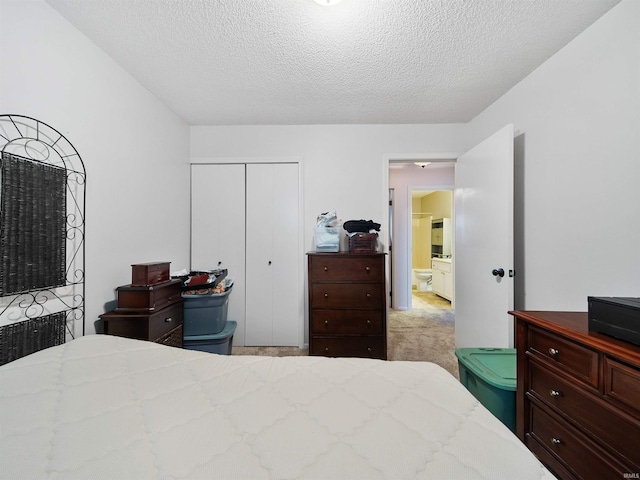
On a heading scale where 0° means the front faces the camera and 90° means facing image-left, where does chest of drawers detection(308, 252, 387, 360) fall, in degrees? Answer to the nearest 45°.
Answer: approximately 0°

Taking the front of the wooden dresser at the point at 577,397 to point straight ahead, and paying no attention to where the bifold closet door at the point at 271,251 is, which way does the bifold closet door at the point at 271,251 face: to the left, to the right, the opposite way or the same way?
to the left

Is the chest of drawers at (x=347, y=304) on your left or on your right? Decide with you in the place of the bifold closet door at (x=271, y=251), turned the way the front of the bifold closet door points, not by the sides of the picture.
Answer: on your left

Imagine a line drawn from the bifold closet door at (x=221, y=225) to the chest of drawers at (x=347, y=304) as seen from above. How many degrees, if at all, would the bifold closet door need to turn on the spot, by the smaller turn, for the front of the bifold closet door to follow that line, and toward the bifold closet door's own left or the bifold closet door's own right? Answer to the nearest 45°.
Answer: approximately 45° to the bifold closet door's own left

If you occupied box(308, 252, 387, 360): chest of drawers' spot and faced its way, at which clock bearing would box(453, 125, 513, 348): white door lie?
The white door is roughly at 9 o'clock from the chest of drawers.

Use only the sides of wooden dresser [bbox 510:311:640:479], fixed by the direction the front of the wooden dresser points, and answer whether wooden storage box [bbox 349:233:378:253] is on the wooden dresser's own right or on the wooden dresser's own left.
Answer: on the wooden dresser's own right

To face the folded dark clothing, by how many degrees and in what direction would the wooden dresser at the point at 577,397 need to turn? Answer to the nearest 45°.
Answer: approximately 45° to its right

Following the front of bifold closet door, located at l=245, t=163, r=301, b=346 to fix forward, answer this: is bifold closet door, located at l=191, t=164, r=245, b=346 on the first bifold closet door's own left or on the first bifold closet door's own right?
on the first bifold closet door's own right

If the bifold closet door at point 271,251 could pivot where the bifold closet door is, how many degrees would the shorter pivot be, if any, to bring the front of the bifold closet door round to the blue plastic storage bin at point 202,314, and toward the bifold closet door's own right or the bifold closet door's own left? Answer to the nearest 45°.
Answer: approximately 45° to the bifold closet door's own right
